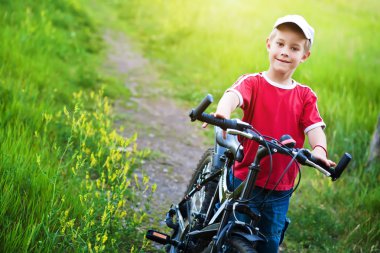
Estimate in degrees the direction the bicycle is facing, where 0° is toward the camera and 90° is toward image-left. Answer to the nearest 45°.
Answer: approximately 315°

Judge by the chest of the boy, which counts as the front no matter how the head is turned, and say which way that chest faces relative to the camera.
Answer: toward the camera
